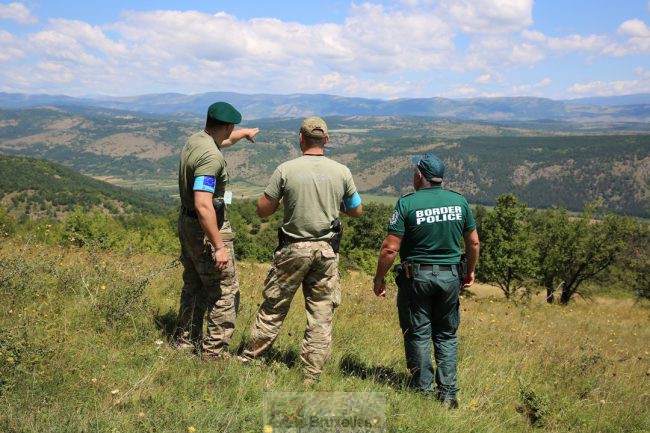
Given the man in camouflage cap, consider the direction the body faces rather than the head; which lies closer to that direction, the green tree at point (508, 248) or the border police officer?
the green tree

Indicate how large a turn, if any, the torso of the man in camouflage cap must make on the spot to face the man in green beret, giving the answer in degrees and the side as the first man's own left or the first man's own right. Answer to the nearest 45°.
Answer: approximately 90° to the first man's own left

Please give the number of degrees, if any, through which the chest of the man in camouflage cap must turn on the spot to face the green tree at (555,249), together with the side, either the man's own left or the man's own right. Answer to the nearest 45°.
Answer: approximately 45° to the man's own right

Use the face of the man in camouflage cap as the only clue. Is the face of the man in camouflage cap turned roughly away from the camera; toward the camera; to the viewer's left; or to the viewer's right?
away from the camera

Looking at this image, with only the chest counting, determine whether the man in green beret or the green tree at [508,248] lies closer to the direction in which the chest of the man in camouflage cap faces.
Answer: the green tree

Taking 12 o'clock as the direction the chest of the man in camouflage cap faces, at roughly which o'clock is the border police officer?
The border police officer is roughly at 3 o'clock from the man in camouflage cap.

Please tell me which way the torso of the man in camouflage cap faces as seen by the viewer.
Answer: away from the camera

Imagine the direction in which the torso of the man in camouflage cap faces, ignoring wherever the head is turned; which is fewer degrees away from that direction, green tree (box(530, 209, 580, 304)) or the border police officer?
the green tree
